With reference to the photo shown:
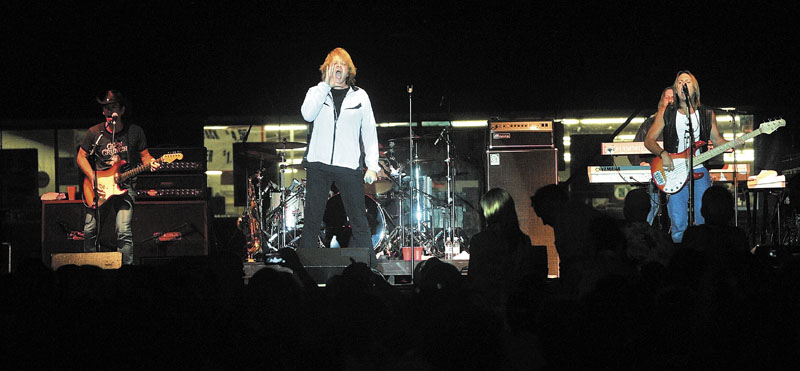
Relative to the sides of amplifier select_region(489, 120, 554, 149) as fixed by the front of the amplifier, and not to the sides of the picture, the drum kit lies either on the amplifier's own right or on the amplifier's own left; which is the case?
on the amplifier's own right

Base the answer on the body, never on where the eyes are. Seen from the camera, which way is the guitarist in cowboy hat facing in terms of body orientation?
toward the camera

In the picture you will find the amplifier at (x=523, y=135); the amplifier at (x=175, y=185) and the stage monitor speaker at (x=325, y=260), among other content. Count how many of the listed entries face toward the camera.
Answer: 2

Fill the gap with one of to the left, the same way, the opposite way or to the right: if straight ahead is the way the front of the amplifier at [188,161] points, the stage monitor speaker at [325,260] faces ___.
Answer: the opposite way

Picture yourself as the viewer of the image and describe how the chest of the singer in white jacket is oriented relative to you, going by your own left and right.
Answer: facing the viewer

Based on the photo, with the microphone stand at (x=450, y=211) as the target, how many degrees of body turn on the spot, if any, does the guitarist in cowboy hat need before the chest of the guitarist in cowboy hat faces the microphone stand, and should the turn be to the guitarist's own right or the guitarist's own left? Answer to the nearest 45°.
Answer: approximately 90° to the guitarist's own left

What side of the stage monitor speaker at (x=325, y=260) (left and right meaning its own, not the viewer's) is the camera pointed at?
back

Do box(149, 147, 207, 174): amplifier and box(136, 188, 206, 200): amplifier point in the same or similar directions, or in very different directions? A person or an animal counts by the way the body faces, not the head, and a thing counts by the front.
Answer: same or similar directions

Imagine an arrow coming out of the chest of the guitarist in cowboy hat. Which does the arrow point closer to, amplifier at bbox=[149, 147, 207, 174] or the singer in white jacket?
the singer in white jacket

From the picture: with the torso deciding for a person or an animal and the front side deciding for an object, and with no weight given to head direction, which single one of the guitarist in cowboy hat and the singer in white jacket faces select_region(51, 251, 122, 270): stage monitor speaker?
the guitarist in cowboy hat

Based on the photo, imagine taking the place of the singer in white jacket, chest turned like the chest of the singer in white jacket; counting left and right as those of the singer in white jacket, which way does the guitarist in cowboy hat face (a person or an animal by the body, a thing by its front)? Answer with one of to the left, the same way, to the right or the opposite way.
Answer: the same way

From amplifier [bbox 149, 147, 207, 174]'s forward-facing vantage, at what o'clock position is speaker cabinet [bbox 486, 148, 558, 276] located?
The speaker cabinet is roughly at 10 o'clock from the amplifier.

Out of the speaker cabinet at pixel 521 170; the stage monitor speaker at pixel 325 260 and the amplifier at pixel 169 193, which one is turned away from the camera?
the stage monitor speaker

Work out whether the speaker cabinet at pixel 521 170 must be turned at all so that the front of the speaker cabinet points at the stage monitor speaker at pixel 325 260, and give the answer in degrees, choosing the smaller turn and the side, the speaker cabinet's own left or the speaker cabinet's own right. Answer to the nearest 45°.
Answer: approximately 45° to the speaker cabinet's own right

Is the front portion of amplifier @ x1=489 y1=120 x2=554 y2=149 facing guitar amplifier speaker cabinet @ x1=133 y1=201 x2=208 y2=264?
no

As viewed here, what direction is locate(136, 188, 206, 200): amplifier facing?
toward the camera

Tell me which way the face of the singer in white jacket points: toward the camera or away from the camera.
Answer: toward the camera

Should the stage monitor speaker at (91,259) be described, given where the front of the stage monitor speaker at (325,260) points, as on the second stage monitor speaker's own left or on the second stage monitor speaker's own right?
on the second stage monitor speaker's own left

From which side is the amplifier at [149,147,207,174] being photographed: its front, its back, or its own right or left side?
front

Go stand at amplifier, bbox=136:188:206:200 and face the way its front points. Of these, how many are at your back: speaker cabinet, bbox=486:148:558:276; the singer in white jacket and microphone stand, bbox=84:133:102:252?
0
